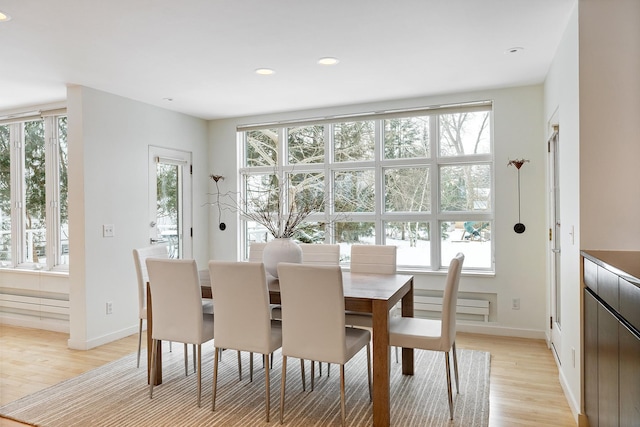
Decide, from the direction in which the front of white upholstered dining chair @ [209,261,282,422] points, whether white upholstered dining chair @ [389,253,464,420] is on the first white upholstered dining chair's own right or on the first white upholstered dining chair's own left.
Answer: on the first white upholstered dining chair's own right

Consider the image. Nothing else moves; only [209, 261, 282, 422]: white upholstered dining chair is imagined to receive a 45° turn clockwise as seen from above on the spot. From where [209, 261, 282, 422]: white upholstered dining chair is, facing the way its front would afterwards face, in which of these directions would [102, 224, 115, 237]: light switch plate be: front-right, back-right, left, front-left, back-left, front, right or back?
back-left

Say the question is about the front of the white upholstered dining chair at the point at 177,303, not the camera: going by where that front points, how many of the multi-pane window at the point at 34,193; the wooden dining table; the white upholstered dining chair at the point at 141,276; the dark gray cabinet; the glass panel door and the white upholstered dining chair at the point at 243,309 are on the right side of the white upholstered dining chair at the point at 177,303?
3

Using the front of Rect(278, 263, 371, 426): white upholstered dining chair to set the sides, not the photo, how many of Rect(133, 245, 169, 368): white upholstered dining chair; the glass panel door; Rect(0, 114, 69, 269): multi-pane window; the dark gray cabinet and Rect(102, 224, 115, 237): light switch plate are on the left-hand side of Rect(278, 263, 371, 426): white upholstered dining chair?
4

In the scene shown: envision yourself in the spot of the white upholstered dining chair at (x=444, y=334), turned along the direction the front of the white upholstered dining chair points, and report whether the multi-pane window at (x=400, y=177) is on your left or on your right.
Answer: on your right

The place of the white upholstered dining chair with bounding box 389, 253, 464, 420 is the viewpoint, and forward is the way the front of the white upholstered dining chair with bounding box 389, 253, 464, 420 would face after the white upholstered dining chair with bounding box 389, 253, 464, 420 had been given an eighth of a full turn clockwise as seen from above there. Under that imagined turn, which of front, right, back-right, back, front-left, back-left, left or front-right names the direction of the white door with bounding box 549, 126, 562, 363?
right

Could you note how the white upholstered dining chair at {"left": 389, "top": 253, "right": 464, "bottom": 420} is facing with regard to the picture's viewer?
facing to the left of the viewer

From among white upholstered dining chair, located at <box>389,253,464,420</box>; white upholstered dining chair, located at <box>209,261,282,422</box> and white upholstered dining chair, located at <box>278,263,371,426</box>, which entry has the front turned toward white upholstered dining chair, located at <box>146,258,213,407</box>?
white upholstered dining chair, located at <box>389,253,464,420</box>

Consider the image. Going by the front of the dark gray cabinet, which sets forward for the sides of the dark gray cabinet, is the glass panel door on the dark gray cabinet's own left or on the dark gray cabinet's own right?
on the dark gray cabinet's own right

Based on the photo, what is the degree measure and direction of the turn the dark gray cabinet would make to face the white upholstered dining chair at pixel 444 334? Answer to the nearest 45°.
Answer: approximately 45° to its right

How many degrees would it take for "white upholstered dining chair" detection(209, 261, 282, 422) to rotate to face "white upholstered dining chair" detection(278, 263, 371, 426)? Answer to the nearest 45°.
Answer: approximately 90° to its right

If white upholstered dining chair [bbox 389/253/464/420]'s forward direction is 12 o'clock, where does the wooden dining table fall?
The wooden dining table is roughly at 11 o'clock from the white upholstered dining chair.

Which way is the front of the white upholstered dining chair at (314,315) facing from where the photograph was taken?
facing away from the viewer and to the right of the viewer
